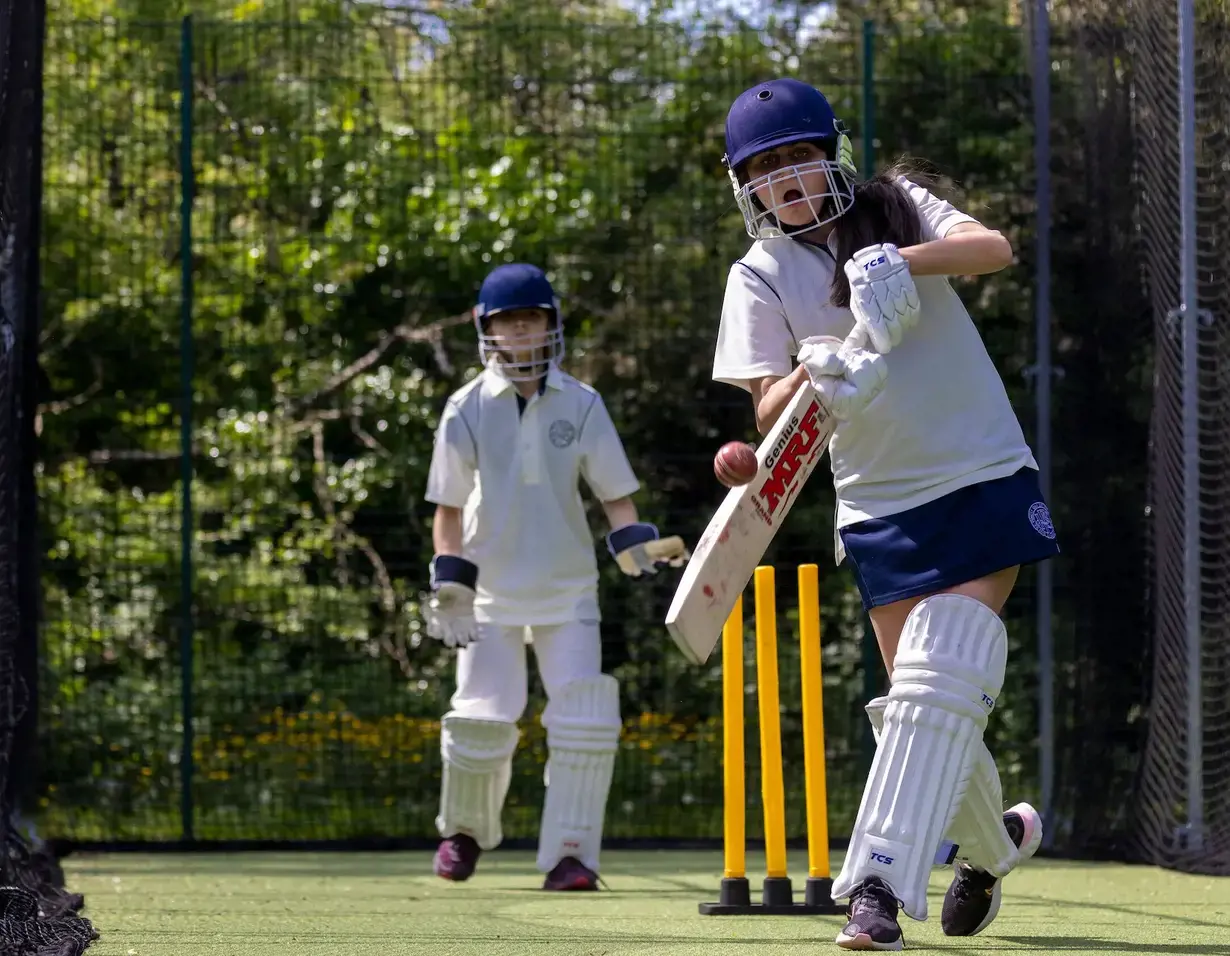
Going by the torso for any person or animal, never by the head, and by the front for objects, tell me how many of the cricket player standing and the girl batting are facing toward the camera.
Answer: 2

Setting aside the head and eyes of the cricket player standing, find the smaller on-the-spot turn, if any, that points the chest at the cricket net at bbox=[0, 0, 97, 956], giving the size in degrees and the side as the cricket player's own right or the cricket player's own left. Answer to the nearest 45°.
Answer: approximately 90° to the cricket player's own right

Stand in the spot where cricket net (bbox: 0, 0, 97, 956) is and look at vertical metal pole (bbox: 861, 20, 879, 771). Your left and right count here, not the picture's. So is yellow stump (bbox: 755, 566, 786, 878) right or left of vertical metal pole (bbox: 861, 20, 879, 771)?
right

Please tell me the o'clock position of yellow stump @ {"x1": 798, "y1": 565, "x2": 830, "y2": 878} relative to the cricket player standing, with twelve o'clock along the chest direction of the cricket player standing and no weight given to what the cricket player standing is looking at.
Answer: The yellow stump is roughly at 11 o'clock from the cricket player standing.

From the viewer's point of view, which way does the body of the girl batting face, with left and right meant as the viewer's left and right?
facing the viewer

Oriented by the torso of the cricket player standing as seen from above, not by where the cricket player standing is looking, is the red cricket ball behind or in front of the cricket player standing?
in front

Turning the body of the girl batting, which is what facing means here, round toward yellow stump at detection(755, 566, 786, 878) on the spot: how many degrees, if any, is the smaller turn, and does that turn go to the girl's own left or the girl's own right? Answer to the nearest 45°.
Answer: approximately 180°

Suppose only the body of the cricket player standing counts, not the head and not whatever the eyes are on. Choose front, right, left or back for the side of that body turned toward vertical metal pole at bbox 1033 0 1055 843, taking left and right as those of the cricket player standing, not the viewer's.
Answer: left

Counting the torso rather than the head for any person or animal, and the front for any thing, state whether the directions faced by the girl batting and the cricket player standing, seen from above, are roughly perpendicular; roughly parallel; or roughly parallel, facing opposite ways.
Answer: roughly parallel

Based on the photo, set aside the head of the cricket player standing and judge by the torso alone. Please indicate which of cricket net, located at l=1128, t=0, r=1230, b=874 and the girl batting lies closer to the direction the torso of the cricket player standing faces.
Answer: the girl batting

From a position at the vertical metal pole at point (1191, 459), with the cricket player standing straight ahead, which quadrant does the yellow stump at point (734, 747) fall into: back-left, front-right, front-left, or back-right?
front-left

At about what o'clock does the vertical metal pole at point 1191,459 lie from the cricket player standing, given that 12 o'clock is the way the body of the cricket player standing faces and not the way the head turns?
The vertical metal pole is roughly at 9 o'clock from the cricket player standing.

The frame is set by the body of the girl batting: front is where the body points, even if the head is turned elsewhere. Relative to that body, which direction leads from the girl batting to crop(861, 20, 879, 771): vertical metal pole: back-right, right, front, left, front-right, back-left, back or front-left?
back

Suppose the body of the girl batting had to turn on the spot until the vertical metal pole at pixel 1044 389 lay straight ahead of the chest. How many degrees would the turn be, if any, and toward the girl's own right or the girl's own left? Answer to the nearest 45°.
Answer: approximately 180°
